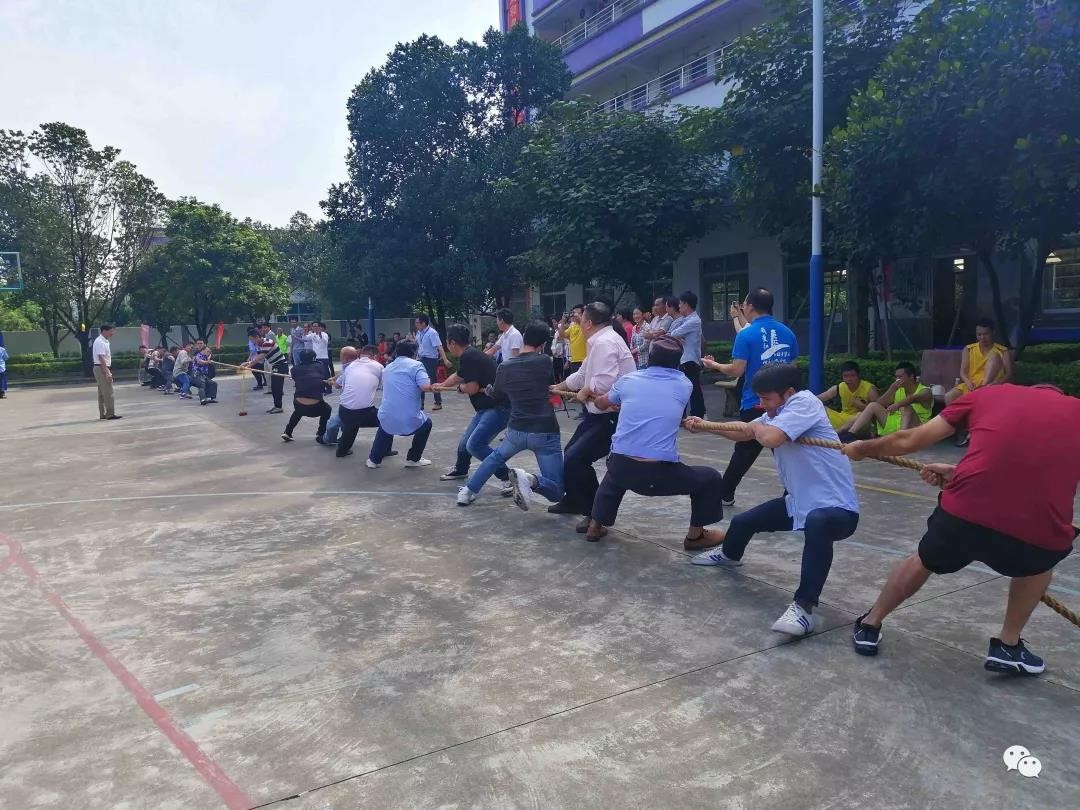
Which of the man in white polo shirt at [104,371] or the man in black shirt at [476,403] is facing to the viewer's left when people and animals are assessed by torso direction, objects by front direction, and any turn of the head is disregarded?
the man in black shirt

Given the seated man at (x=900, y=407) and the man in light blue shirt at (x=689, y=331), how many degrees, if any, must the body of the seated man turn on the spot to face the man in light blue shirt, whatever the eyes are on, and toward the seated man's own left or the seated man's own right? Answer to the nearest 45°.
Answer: approximately 45° to the seated man's own right

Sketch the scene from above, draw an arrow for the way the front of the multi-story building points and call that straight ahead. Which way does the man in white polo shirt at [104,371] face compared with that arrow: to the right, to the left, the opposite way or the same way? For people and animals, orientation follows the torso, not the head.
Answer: the opposite way

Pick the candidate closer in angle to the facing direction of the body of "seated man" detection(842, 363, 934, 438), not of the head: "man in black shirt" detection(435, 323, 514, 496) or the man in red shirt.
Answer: the man in black shirt

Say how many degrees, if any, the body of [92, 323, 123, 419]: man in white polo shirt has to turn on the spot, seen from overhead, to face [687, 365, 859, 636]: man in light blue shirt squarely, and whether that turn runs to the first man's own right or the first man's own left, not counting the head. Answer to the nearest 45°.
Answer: approximately 90° to the first man's own right

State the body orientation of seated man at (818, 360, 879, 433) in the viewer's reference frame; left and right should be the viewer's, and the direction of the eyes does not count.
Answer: facing the viewer and to the left of the viewer

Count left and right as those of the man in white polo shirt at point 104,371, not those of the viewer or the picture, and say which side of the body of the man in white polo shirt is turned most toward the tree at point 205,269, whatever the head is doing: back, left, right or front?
left

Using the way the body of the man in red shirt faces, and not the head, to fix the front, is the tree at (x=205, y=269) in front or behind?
in front

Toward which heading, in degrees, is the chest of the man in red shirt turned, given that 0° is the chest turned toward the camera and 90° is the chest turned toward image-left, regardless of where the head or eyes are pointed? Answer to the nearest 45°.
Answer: approximately 135°

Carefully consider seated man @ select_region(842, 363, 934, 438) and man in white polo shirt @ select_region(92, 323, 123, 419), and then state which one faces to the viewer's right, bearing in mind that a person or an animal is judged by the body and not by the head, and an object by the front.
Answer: the man in white polo shirt

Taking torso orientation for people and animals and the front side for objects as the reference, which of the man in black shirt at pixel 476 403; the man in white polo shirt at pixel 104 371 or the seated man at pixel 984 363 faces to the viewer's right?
the man in white polo shirt

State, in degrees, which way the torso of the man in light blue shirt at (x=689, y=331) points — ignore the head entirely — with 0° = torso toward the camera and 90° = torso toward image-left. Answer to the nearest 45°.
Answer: approximately 90°

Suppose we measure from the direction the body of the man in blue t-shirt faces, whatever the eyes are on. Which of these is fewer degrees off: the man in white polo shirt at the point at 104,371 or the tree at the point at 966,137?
the man in white polo shirt

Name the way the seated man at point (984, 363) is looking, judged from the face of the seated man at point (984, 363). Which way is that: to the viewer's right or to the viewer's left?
to the viewer's left
